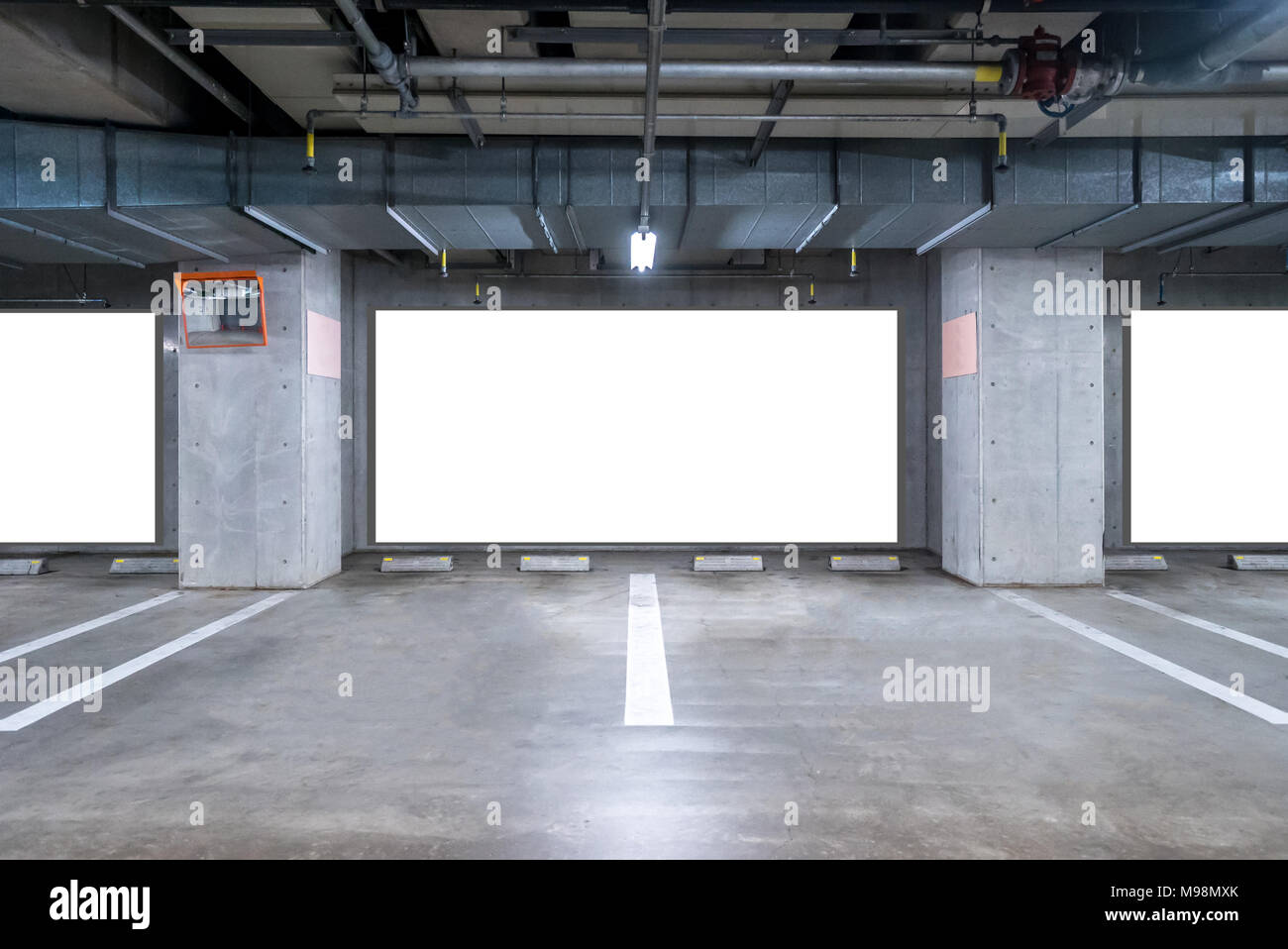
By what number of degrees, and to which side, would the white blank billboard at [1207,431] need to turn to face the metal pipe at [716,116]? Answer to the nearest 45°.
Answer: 0° — it already faces it

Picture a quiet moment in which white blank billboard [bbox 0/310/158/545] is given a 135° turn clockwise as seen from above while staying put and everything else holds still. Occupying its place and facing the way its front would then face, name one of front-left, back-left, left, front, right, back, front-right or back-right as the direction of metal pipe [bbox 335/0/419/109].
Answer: back-left

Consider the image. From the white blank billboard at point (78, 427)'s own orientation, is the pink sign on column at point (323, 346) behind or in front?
in front

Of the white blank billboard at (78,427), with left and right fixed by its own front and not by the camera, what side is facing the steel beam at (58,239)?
front

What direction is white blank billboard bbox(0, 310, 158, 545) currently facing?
toward the camera

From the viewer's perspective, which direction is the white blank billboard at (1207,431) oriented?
toward the camera

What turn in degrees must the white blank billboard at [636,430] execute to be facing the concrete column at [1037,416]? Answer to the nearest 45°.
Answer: approximately 45° to its left

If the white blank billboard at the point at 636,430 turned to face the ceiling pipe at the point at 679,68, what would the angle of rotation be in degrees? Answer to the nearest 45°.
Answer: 0° — it already faces it

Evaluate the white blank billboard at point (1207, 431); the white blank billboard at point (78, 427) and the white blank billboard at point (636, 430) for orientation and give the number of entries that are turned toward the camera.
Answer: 3

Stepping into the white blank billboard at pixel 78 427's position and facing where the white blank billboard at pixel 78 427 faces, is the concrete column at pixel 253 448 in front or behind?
in front
